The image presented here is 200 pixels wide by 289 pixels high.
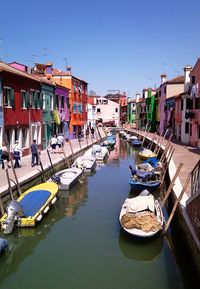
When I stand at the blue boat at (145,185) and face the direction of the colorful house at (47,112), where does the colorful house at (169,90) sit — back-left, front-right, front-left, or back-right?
front-right

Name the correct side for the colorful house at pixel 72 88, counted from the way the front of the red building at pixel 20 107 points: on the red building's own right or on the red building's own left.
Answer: on the red building's own left

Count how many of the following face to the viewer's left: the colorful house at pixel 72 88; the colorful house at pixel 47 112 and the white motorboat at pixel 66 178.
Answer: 0

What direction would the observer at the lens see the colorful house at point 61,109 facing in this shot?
facing the viewer and to the right of the viewer

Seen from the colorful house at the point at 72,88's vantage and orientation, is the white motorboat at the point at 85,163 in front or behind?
in front

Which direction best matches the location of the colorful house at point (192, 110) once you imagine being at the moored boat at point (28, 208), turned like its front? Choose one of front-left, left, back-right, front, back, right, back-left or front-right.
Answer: front

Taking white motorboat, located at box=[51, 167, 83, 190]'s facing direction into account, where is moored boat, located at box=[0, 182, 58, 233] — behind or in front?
behind

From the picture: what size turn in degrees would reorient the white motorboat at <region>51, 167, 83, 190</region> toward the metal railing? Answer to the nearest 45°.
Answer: approximately 90° to its right

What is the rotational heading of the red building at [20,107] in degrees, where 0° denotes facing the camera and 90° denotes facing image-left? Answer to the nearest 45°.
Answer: approximately 315°

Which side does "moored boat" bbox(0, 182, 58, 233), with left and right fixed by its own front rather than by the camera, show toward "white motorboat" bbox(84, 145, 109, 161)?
front

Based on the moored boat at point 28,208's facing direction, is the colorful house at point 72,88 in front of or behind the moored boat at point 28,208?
in front

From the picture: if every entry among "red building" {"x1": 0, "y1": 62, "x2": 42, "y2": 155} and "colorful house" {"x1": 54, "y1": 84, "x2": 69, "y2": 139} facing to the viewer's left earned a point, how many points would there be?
0

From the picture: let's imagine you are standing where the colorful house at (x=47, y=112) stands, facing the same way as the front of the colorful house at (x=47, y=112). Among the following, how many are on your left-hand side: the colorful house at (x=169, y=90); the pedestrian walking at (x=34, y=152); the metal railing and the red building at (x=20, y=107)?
1
